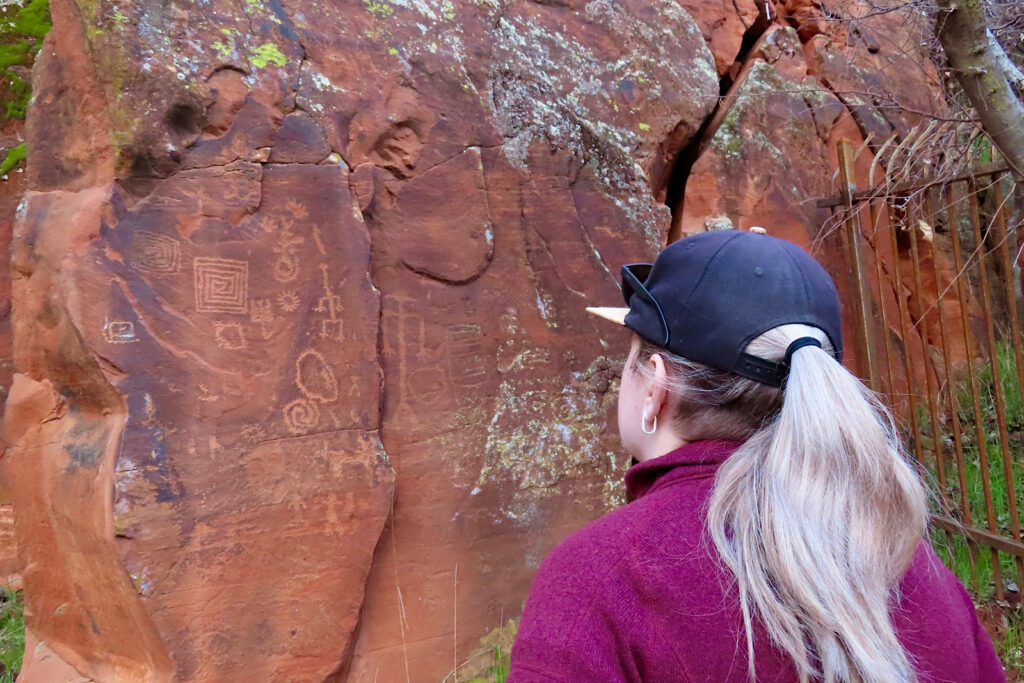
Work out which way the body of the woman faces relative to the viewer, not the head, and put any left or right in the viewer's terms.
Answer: facing away from the viewer and to the left of the viewer

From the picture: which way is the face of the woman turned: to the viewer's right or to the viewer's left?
to the viewer's left

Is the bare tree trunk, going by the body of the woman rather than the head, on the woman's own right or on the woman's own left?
on the woman's own right

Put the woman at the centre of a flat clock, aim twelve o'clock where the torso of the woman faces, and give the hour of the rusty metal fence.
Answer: The rusty metal fence is roughly at 2 o'clock from the woman.
